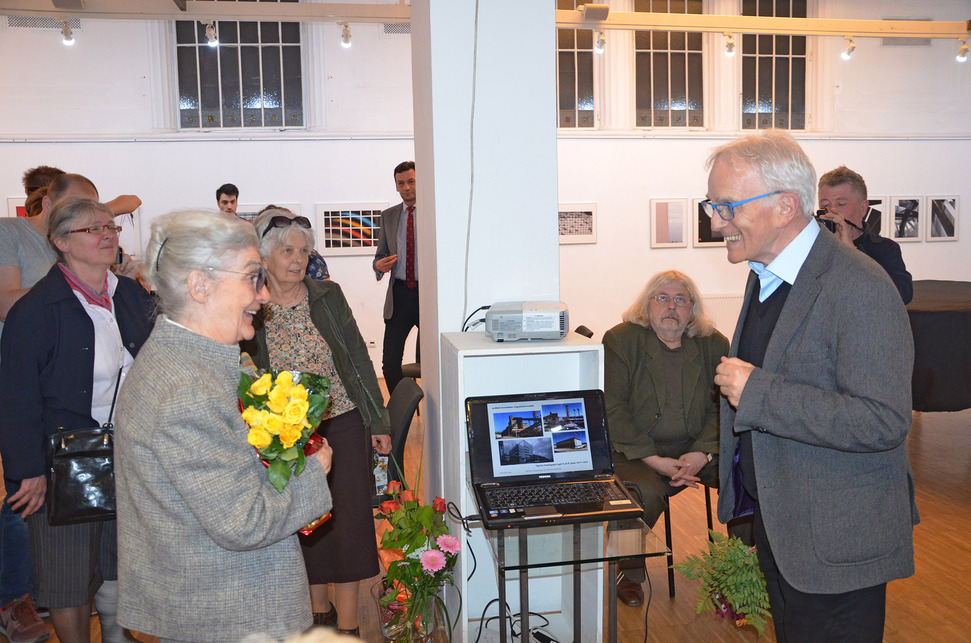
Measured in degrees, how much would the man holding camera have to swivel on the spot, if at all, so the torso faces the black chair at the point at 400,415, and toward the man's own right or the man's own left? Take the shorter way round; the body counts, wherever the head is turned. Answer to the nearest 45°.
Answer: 0° — they already face it

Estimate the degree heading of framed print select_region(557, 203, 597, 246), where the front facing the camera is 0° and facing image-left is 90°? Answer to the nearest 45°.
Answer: approximately 0°

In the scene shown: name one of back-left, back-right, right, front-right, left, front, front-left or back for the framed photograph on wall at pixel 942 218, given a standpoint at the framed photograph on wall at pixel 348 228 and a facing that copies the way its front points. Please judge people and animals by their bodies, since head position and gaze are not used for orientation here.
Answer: left

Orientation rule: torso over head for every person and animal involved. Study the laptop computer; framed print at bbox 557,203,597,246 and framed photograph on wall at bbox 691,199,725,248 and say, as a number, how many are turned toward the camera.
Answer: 3

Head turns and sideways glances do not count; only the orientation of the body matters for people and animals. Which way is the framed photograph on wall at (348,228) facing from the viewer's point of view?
toward the camera

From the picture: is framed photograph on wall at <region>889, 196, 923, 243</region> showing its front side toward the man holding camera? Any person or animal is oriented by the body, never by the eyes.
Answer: yes

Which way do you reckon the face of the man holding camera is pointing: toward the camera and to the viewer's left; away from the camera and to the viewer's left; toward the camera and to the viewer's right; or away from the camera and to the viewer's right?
toward the camera and to the viewer's left

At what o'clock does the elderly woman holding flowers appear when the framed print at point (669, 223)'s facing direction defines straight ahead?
The elderly woman holding flowers is roughly at 12 o'clock from the framed print.

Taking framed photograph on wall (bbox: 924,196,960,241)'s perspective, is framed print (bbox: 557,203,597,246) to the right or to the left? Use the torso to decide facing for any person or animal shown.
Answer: on its right

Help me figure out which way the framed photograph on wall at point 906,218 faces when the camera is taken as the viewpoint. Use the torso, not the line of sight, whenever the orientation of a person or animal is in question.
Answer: facing the viewer

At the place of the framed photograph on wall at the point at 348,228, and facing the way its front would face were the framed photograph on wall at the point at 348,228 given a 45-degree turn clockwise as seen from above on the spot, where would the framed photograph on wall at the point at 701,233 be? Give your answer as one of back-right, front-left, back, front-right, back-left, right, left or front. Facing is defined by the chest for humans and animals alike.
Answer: back-left

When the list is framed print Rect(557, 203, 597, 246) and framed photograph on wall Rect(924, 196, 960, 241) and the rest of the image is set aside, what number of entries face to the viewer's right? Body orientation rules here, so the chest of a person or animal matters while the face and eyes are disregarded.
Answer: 0

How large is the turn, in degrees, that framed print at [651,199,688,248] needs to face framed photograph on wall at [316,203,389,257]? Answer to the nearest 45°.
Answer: approximately 45° to its right

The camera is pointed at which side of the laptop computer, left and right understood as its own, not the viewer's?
front
